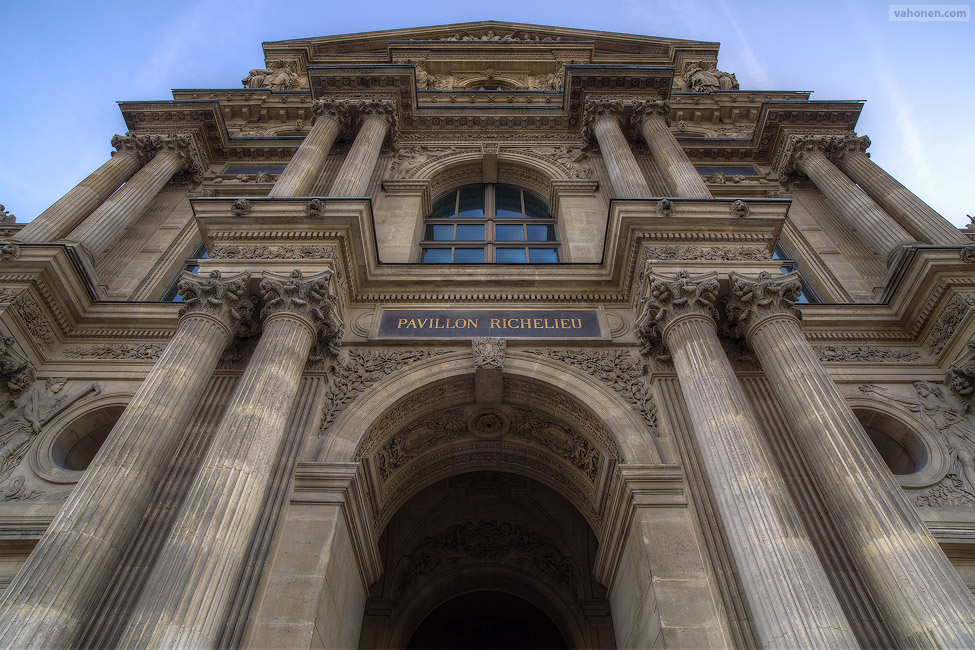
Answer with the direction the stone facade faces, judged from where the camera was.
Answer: facing the viewer
